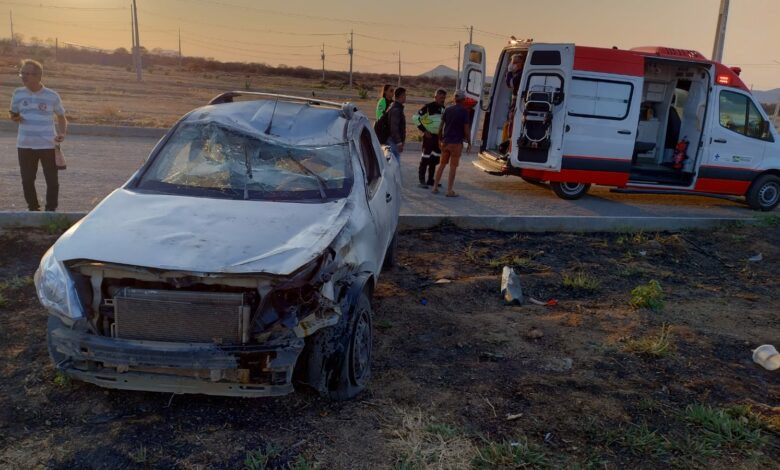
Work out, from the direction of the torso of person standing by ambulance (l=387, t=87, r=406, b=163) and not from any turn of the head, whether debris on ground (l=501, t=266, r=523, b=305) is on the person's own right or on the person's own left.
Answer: on the person's own right

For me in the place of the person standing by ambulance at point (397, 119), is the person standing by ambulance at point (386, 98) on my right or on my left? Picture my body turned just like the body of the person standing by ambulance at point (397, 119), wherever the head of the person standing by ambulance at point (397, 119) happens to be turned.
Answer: on my left

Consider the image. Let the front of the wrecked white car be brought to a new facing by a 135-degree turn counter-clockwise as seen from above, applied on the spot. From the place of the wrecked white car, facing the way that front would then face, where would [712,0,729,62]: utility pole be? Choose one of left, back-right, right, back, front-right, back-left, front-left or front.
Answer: front-left

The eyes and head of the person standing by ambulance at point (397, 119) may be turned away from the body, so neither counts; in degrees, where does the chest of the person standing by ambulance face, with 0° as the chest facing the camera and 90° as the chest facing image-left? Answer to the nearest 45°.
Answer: approximately 270°

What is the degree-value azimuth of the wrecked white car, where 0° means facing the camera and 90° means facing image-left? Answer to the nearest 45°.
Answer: approximately 45°

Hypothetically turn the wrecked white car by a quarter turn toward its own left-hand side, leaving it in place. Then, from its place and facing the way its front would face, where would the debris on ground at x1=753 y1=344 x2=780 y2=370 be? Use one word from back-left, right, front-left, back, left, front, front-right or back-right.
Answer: front-left

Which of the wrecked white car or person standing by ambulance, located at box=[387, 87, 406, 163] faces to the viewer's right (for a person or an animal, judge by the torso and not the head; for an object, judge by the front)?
the person standing by ambulance

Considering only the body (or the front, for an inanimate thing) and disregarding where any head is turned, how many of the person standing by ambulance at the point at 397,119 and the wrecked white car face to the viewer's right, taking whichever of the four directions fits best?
1

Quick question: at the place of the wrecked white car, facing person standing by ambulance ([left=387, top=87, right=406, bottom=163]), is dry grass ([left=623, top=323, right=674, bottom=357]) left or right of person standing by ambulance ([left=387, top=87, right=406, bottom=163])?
right

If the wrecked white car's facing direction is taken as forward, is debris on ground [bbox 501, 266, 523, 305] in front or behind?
behind
